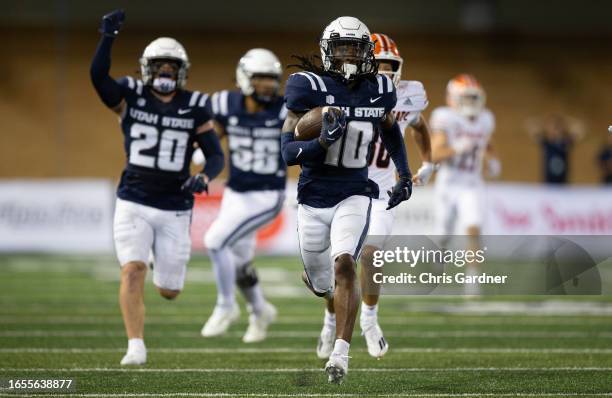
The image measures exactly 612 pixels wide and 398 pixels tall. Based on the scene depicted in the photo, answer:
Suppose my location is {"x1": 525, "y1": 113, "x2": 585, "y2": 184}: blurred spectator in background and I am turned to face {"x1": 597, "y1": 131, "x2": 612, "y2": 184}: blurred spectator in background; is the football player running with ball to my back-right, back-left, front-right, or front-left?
back-right

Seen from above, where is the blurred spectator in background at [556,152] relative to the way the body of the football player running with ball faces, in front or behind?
behind

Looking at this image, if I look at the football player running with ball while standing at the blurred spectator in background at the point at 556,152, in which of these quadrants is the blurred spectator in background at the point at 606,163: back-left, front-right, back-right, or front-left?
back-left

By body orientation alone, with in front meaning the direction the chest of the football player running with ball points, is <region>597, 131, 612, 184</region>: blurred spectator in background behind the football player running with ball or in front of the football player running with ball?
behind

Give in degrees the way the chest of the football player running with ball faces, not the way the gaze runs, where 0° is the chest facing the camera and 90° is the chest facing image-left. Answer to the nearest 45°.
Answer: approximately 0°
